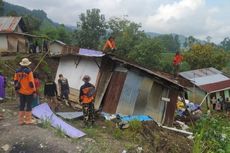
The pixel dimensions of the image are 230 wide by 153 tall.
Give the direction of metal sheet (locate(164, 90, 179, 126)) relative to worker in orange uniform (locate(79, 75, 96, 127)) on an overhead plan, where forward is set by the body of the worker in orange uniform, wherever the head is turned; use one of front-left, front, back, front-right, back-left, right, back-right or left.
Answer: front-right

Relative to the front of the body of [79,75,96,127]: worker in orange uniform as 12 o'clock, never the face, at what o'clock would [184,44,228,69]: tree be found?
The tree is roughly at 1 o'clock from the worker in orange uniform.

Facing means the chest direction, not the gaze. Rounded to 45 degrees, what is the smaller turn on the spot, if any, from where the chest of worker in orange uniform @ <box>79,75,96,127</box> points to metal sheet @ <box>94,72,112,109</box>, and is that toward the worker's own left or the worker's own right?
0° — they already face it

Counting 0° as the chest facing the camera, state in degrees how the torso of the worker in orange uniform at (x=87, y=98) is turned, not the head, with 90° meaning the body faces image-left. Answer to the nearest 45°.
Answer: approximately 180°
